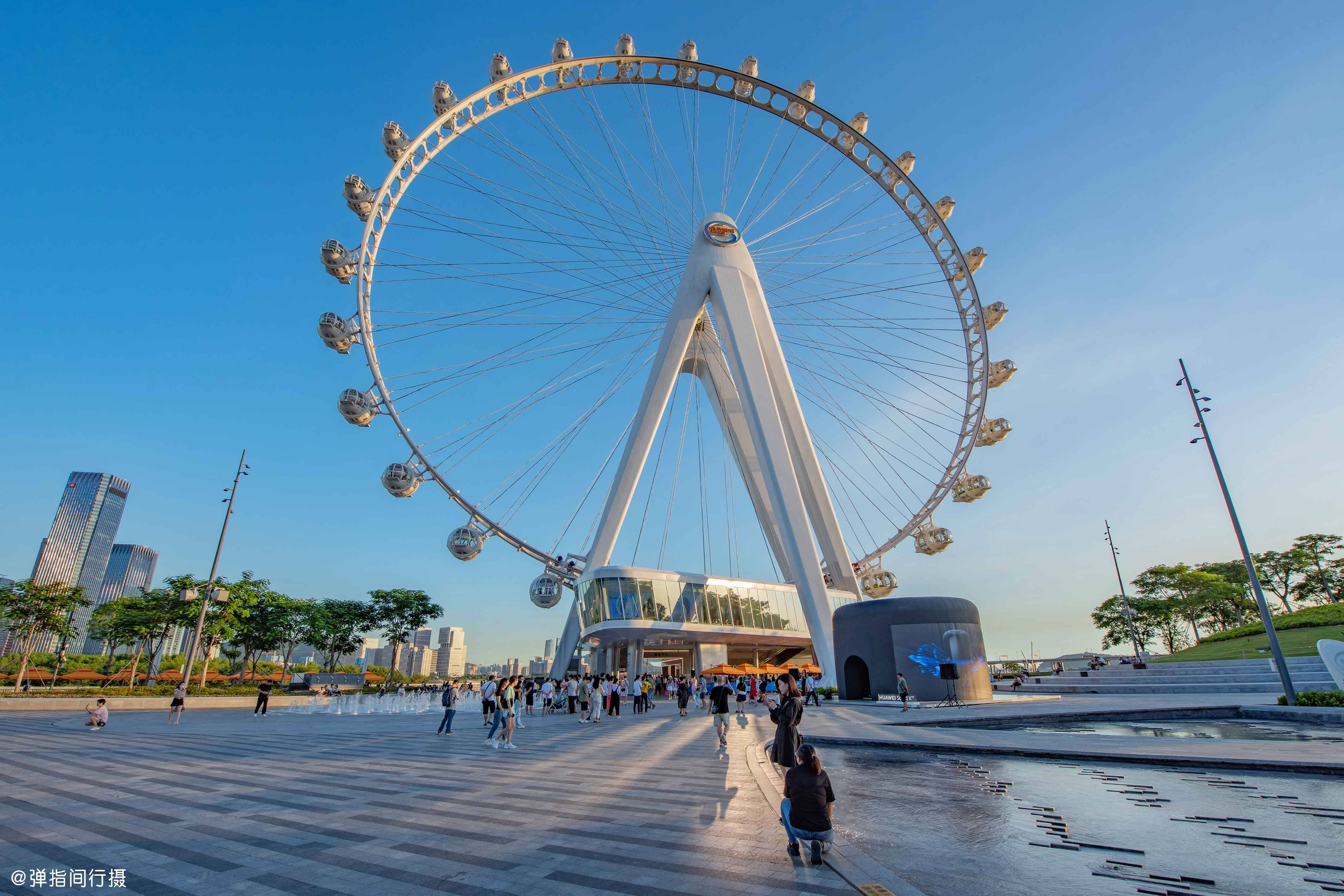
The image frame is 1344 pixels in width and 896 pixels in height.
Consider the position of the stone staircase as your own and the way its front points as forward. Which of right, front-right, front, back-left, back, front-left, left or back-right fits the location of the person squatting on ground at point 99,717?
front-right

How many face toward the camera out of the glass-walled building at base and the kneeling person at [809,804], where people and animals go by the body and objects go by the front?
1

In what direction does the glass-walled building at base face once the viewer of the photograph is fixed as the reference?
facing the viewer

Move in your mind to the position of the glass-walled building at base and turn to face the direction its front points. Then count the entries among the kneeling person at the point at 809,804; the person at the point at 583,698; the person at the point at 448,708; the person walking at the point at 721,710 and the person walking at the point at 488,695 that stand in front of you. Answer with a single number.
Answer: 5

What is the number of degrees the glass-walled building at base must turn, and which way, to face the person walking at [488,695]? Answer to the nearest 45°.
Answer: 0° — it already faces them

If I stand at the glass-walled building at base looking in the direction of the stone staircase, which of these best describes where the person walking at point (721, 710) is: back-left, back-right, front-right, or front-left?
front-right

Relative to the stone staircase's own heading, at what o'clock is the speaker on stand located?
The speaker on stand is roughly at 1 o'clock from the stone staircase.

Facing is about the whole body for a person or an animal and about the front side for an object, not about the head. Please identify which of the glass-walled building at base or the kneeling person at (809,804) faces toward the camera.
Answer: the glass-walled building at base

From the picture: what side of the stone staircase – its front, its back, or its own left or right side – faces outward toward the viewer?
front

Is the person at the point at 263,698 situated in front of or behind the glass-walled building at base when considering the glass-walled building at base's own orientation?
in front

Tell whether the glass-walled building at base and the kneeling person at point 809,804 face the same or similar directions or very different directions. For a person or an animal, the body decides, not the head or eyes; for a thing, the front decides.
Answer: very different directions

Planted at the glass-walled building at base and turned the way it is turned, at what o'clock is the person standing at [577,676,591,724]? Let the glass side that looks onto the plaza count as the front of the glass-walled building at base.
The person standing is roughly at 12 o'clock from the glass-walled building at base.

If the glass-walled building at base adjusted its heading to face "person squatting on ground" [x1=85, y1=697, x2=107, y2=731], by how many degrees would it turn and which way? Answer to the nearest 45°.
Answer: approximately 45° to its right

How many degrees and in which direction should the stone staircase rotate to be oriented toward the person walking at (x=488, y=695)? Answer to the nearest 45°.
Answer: approximately 45° to its right

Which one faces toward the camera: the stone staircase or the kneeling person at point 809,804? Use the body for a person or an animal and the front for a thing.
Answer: the stone staircase

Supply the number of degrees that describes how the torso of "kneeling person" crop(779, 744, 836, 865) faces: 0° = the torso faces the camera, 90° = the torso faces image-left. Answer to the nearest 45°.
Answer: approximately 180°
